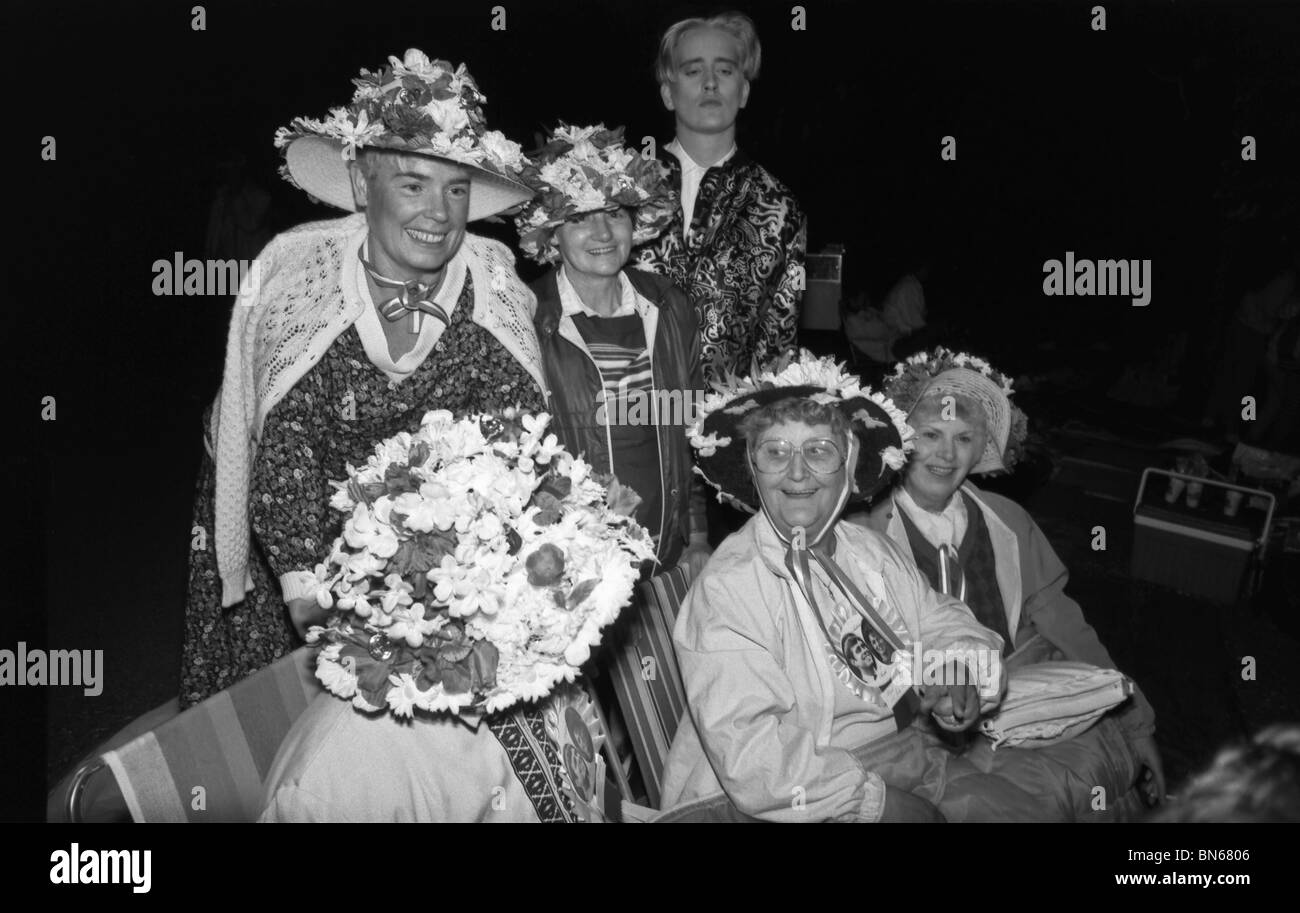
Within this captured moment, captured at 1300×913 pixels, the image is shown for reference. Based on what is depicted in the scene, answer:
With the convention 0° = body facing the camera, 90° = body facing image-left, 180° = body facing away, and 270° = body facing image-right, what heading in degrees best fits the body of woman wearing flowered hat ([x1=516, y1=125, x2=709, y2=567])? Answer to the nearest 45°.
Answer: approximately 0°

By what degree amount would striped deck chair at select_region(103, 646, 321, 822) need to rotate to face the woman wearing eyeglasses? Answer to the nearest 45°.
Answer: approximately 45° to its left

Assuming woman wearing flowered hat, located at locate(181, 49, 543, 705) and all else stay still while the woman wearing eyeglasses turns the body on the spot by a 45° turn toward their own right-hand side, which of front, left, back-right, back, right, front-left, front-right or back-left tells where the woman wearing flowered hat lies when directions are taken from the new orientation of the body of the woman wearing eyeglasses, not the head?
right

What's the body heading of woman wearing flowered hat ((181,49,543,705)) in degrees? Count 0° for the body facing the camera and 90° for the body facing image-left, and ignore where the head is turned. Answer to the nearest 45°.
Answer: approximately 315°

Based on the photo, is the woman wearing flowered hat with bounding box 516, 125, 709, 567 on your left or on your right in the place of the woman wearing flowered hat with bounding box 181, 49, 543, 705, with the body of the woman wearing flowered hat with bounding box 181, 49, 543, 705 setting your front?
on your left
